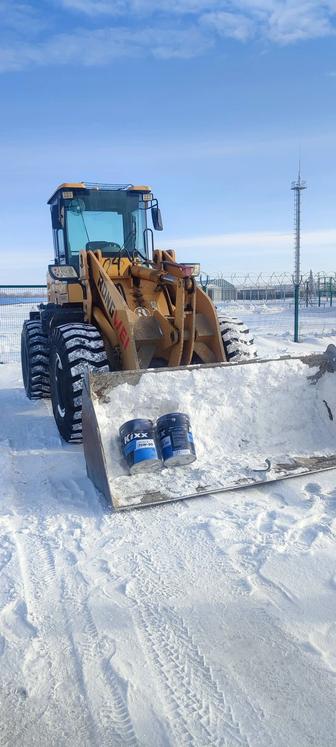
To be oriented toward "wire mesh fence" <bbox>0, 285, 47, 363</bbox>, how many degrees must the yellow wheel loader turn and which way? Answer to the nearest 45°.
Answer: approximately 180°

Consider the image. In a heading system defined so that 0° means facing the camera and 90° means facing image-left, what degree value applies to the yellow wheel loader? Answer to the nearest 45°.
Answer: approximately 315°
